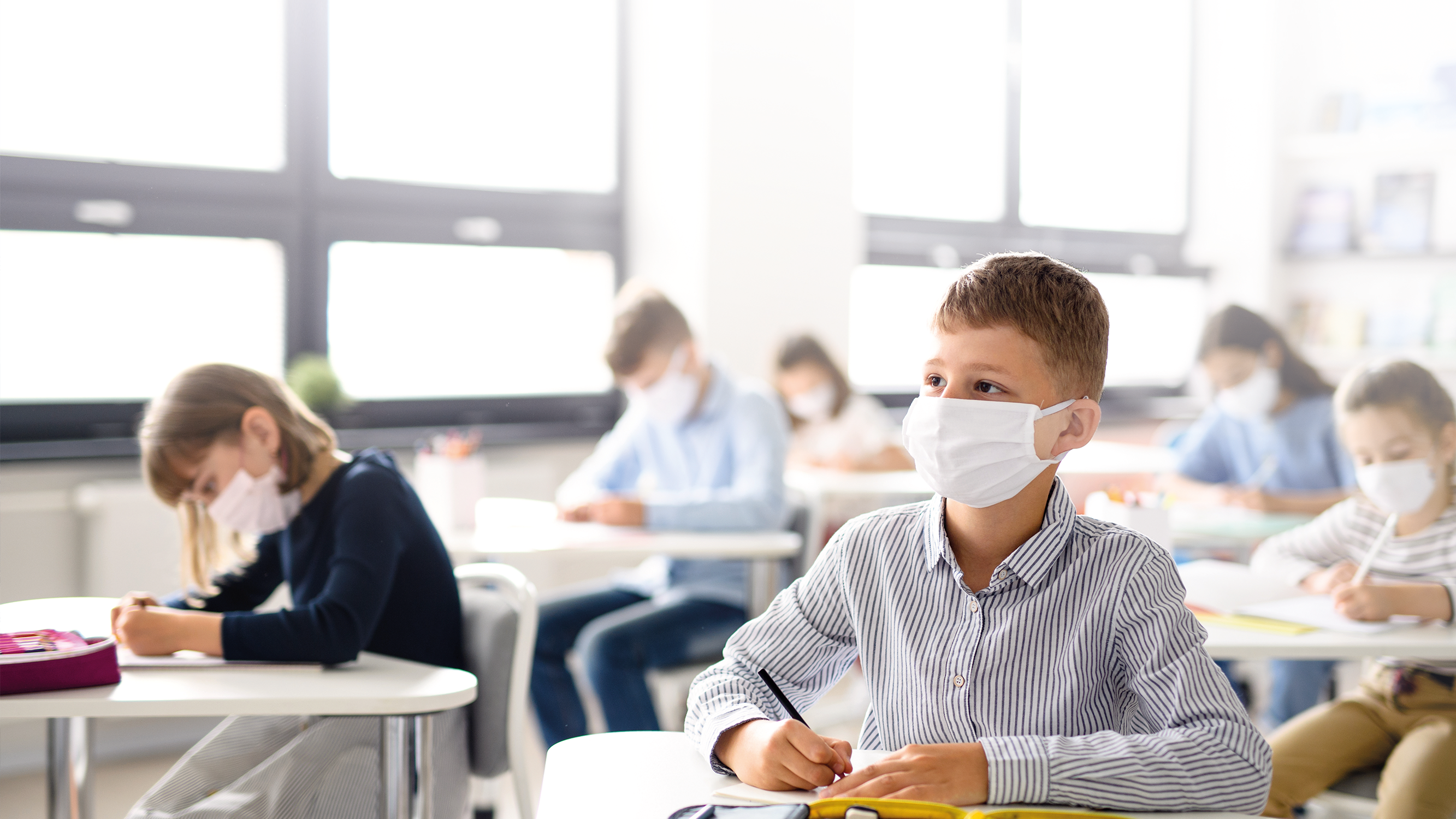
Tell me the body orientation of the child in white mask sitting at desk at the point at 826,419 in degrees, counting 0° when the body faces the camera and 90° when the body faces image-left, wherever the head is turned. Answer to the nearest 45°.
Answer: approximately 45°

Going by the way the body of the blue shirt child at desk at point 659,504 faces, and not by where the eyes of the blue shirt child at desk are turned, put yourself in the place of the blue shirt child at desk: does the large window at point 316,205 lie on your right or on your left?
on your right

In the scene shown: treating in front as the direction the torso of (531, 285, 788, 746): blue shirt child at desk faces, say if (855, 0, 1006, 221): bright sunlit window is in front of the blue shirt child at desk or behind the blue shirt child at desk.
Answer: behind

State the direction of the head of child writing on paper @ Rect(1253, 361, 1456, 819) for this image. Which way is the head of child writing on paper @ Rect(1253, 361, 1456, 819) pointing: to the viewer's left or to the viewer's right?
to the viewer's left

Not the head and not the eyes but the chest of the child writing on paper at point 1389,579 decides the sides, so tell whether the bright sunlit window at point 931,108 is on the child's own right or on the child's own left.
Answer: on the child's own right
